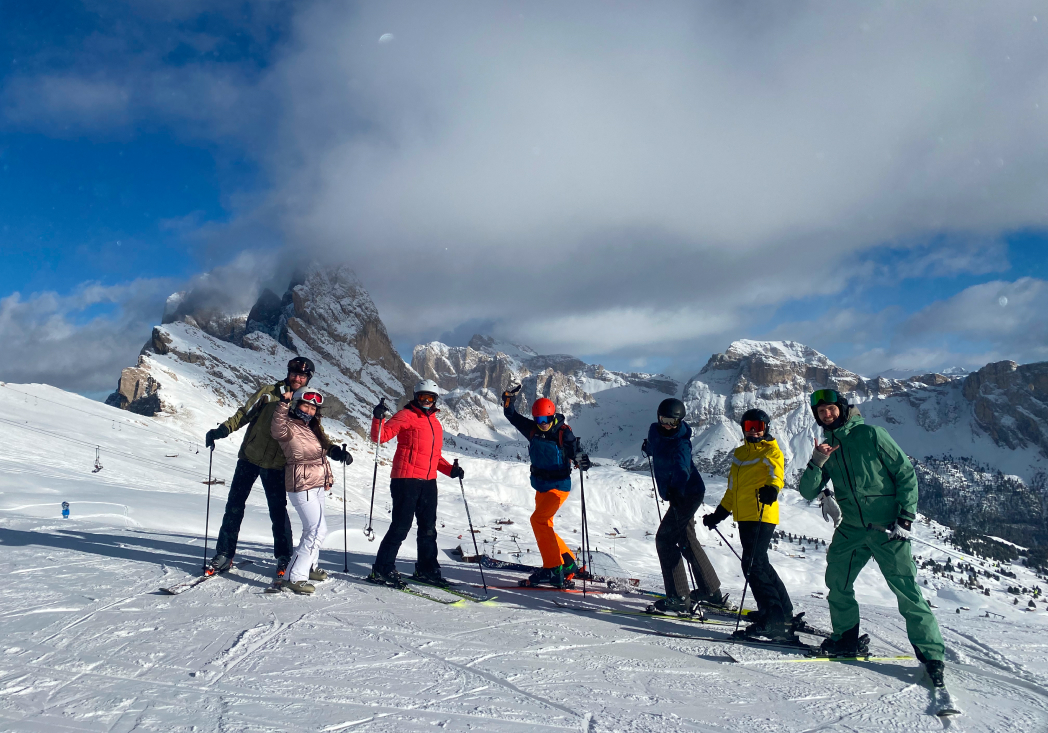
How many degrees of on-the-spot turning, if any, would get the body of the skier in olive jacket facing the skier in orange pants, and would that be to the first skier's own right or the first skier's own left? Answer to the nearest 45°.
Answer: approximately 90° to the first skier's own left

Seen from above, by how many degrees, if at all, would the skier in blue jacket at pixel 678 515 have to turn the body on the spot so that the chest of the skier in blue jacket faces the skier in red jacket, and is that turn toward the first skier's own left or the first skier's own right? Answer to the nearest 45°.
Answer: approximately 45° to the first skier's own right

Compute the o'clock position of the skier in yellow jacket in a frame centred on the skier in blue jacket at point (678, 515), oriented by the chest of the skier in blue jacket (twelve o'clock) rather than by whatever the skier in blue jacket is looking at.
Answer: The skier in yellow jacket is roughly at 9 o'clock from the skier in blue jacket.

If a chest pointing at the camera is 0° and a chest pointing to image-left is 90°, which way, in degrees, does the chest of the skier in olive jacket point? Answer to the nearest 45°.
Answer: approximately 0°

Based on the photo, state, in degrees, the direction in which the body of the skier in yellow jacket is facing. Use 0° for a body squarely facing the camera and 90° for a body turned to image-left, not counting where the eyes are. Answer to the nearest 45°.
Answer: approximately 45°

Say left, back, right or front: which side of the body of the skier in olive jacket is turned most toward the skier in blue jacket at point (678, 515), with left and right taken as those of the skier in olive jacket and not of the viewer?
left

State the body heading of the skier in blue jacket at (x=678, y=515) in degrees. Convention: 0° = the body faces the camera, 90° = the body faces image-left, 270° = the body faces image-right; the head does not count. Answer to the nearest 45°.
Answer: approximately 45°
